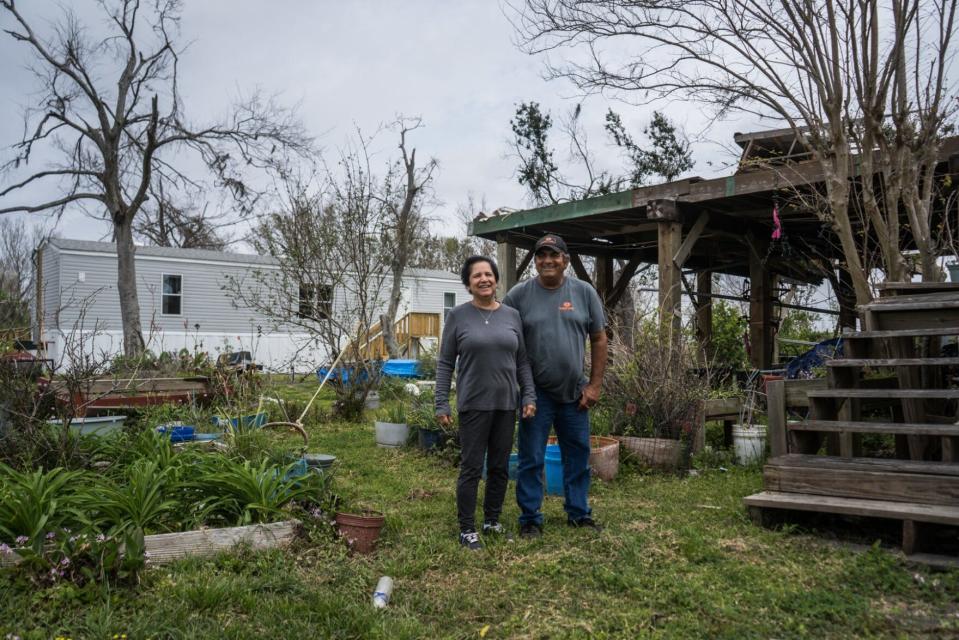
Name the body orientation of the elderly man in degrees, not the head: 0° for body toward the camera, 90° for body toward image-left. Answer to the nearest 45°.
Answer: approximately 0°

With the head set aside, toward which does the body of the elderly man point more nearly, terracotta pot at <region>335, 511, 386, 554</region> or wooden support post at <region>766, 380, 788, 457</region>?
the terracotta pot

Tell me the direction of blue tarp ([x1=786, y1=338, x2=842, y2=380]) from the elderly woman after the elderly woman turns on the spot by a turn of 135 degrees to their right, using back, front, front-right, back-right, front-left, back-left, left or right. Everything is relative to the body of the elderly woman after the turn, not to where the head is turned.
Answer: right

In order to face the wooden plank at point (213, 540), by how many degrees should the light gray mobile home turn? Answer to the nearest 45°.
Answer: approximately 45° to its right

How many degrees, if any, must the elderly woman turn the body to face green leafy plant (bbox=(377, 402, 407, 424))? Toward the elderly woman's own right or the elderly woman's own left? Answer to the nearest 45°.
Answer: approximately 180°

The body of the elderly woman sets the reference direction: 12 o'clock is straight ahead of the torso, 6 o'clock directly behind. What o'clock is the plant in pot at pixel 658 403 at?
The plant in pot is roughly at 7 o'clock from the elderly woman.

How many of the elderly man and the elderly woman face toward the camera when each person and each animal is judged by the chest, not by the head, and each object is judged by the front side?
2
